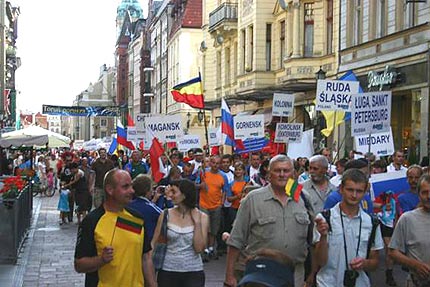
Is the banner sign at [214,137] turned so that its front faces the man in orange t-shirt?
yes

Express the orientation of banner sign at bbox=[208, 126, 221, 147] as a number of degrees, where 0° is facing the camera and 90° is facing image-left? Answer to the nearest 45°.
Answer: approximately 0°

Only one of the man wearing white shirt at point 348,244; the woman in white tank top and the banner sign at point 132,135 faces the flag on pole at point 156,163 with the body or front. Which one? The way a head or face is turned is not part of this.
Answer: the banner sign

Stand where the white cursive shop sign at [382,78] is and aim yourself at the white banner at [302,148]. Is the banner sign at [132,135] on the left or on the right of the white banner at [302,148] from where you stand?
right

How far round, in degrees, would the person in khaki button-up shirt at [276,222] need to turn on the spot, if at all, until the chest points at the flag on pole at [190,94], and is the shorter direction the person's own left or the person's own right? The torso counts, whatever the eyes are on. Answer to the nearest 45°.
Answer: approximately 180°

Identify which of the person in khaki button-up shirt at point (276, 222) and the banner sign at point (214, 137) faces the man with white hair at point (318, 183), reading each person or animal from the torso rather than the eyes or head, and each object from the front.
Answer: the banner sign

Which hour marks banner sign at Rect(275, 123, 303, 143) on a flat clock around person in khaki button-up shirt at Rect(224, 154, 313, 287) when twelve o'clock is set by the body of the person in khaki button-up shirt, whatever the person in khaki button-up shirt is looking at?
The banner sign is roughly at 6 o'clock from the person in khaki button-up shirt.

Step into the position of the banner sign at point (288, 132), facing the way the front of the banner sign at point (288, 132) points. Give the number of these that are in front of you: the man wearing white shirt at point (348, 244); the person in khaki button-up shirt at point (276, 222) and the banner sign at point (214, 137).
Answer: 2

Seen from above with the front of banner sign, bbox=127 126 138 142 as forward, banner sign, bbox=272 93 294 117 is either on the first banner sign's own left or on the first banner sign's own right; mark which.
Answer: on the first banner sign's own left

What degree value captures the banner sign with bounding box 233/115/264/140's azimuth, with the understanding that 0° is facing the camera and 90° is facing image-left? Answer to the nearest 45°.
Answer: approximately 0°
